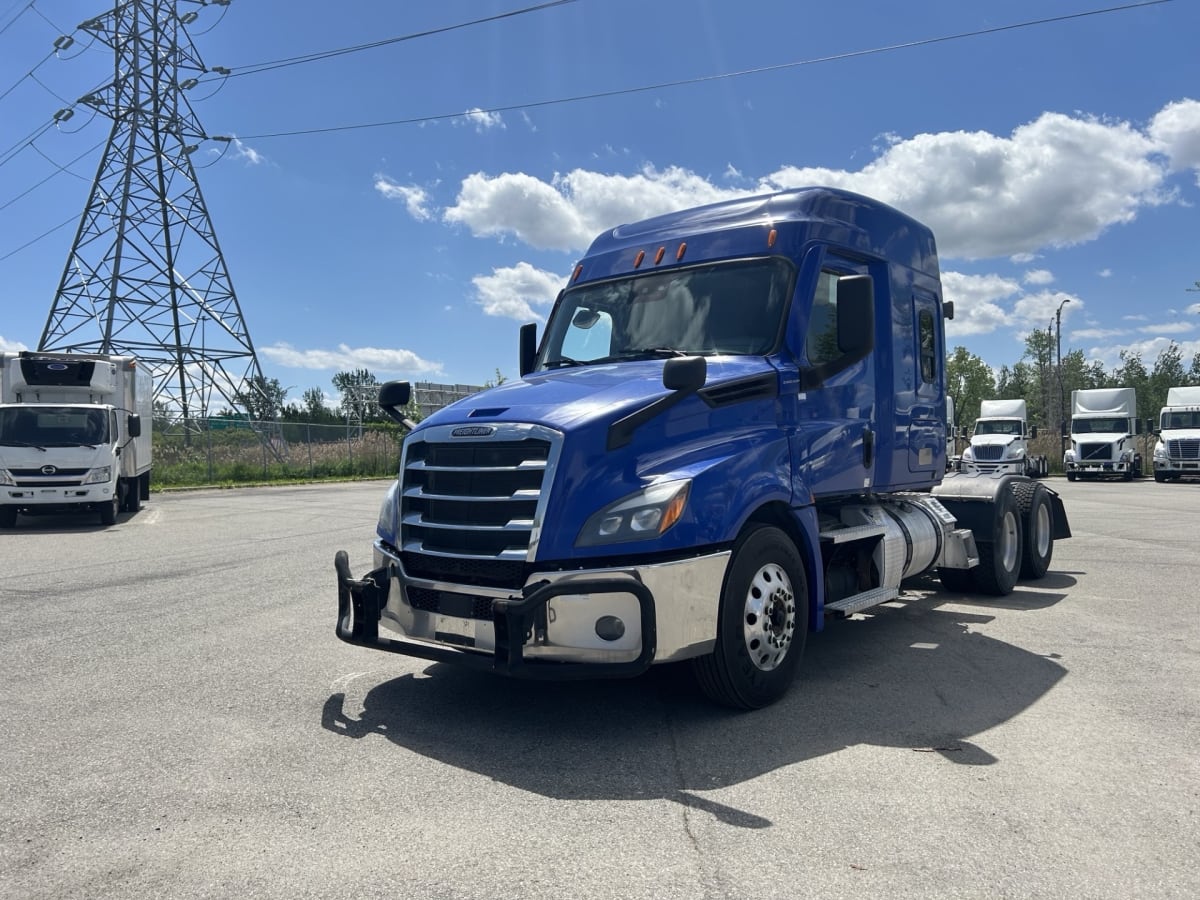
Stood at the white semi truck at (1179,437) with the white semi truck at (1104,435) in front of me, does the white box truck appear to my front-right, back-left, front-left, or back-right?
front-left

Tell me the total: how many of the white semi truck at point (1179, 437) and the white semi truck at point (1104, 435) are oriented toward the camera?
2

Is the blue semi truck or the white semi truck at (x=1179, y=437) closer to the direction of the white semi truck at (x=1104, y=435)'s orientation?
the blue semi truck

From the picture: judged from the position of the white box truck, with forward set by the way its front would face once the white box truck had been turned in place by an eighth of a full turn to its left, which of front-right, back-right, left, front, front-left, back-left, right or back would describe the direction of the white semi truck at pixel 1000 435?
front-left

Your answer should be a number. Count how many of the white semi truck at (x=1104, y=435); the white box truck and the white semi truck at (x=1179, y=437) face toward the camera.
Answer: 3

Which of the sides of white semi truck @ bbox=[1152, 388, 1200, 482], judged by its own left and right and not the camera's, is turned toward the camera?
front

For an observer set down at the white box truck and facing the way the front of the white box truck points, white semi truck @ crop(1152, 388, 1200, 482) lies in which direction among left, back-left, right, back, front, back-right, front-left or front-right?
left

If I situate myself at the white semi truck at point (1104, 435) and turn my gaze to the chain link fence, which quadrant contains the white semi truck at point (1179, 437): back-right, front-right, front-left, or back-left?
back-left

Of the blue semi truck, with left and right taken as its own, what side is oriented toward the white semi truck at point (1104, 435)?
back

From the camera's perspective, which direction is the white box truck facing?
toward the camera

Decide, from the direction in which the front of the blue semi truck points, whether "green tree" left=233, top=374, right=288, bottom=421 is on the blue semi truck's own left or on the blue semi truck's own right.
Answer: on the blue semi truck's own right

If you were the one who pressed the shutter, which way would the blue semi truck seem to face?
facing the viewer and to the left of the viewer

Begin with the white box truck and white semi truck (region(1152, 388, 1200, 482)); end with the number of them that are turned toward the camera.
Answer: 2

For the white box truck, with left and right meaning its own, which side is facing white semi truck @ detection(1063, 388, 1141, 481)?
left

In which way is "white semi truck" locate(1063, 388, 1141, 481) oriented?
toward the camera
